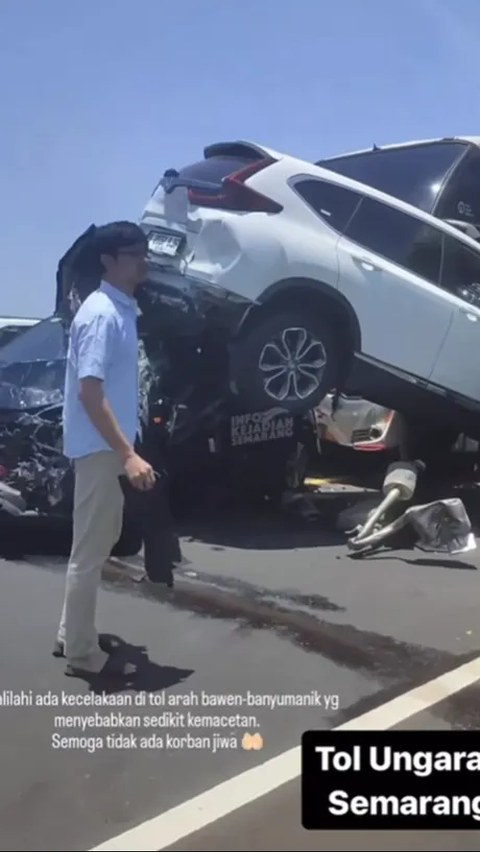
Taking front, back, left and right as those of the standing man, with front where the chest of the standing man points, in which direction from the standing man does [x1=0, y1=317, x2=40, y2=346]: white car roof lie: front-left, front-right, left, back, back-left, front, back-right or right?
left

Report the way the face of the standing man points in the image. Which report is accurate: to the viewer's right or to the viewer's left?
to the viewer's right

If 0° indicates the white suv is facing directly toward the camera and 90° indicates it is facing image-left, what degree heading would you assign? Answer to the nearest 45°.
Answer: approximately 225°

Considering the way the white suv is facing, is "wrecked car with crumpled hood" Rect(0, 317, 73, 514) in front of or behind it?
behind

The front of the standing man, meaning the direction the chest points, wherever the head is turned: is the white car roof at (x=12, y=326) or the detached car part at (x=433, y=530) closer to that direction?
the detached car part

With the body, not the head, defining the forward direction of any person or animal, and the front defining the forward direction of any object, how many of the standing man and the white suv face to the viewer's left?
0

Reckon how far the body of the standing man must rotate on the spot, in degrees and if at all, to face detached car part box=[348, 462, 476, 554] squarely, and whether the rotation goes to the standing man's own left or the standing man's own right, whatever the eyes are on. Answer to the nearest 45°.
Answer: approximately 45° to the standing man's own left

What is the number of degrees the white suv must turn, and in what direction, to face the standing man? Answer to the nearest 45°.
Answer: approximately 135° to its right

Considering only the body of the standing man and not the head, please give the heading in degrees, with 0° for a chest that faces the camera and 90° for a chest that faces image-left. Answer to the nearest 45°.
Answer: approximately 270°
